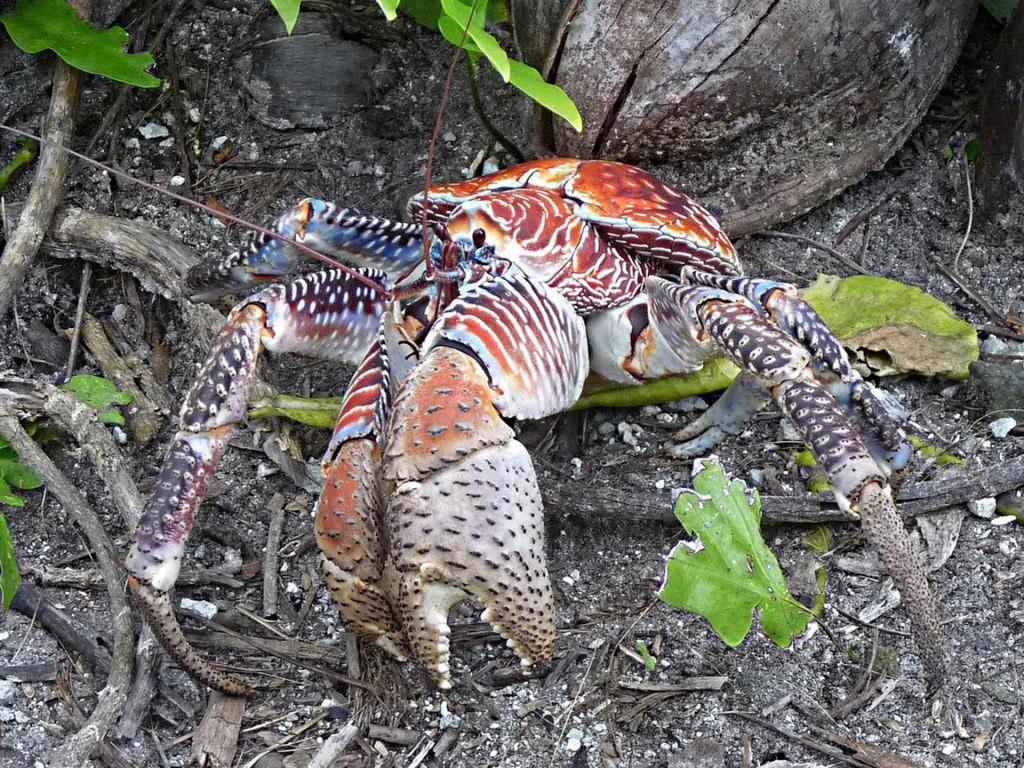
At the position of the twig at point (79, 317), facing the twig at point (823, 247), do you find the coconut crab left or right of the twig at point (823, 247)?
right

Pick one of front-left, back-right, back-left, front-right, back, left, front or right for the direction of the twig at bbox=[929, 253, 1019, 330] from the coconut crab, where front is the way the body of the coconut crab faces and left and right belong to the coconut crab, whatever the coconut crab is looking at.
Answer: back

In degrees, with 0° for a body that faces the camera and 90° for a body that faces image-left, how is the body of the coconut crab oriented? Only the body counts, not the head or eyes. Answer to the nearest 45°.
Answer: approximately 45°

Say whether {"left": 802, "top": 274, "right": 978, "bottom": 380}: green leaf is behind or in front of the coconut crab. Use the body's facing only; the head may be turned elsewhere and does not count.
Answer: behind

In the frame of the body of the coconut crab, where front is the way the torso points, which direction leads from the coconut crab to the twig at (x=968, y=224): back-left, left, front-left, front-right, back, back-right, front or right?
back

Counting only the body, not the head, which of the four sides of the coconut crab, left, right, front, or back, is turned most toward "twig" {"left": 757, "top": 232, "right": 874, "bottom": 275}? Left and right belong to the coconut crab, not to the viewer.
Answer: back

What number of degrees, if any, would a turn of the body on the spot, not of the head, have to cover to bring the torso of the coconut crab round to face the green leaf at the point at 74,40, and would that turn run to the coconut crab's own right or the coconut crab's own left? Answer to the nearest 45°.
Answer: approximately 90° to the coconut crab's own right

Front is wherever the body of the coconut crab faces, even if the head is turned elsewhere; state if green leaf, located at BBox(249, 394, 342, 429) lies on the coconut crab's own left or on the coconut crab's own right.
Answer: on the coconut crab's own right

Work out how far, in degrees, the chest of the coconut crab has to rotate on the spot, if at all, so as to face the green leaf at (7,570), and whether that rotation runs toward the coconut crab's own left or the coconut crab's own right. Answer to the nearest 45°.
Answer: approximately 45° to the coconut crab's own right
